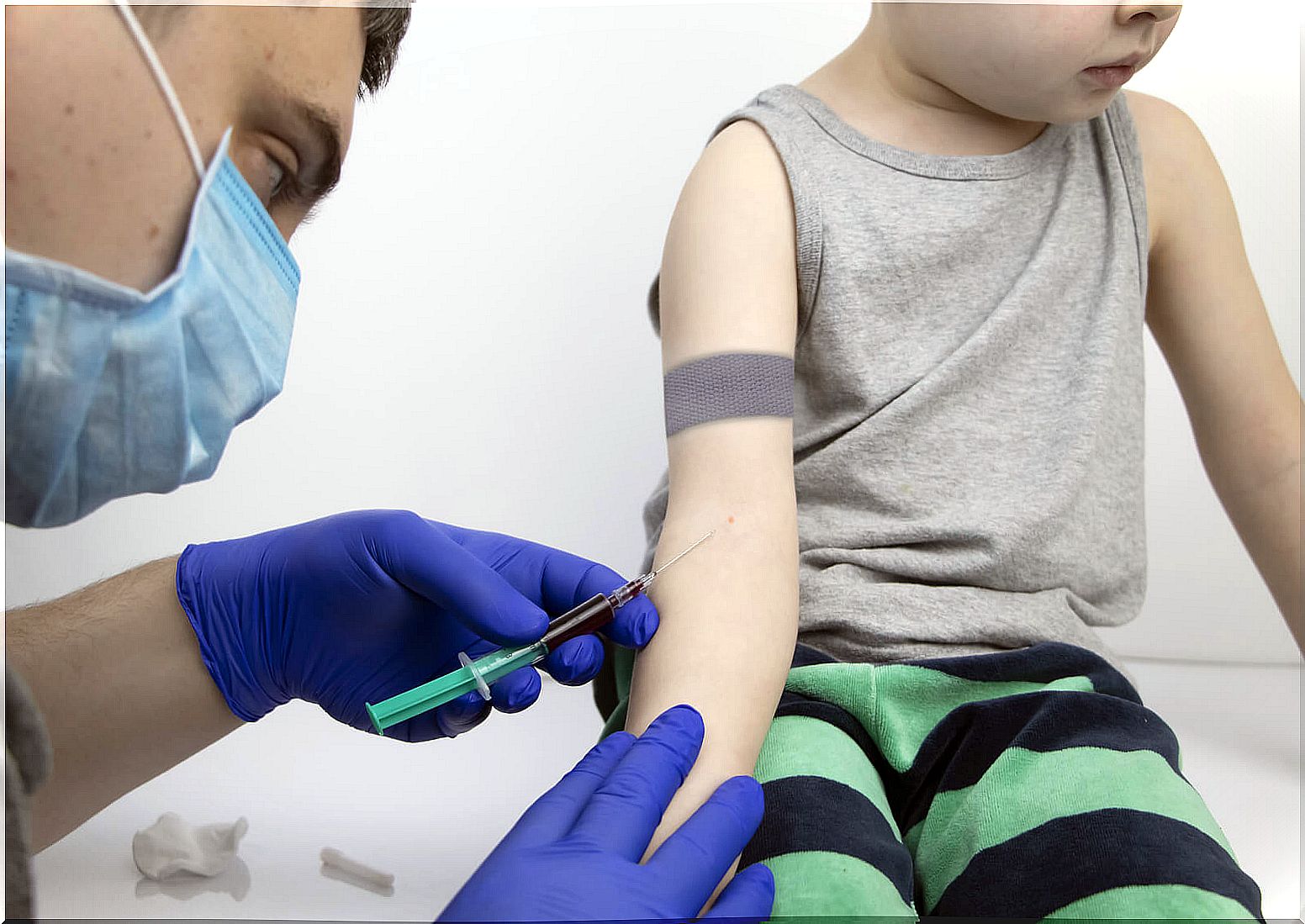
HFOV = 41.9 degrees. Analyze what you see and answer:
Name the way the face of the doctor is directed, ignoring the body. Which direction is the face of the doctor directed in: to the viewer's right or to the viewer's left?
to the viewer's right

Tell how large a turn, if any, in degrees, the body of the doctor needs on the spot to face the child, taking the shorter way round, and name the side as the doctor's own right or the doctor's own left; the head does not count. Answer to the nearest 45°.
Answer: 0° — they already face them

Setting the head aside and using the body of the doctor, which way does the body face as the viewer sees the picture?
to the viewer's right
